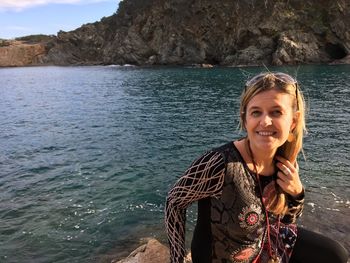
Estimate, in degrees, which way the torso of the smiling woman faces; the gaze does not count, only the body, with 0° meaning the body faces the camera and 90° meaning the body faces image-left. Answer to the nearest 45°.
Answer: approximately 315°
